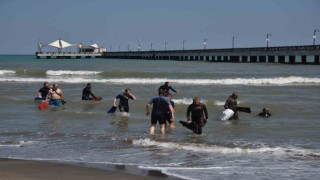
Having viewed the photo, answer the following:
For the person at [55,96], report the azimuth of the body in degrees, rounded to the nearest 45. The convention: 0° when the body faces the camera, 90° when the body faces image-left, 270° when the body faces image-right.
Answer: approximately 0°

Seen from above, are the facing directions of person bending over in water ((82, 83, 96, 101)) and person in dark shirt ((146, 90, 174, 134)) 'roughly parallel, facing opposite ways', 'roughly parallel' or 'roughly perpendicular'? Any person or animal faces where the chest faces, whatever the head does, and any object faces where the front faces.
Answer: roughly perpendicular

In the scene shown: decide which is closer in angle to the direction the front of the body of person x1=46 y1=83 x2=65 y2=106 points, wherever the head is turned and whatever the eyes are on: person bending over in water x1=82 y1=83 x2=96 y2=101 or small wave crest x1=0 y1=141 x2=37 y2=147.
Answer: the small wave crest

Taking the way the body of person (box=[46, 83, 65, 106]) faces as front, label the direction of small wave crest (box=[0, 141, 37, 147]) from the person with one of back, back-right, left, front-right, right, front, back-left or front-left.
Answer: front

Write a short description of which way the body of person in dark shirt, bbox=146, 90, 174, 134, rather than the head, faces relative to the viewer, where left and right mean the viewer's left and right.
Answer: facing away from the viewer

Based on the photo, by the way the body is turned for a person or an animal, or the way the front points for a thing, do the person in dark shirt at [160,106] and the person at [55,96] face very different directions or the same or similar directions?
very different directions

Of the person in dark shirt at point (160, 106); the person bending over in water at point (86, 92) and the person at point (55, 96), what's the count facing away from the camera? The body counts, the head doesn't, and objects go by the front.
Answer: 1
